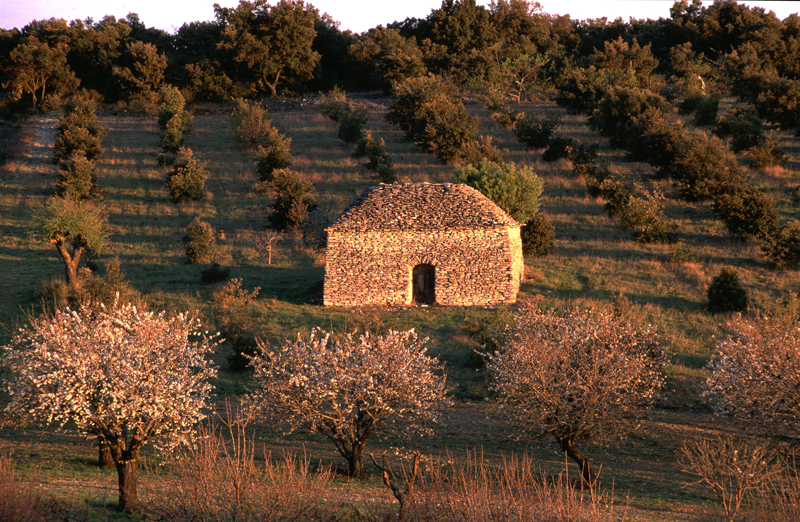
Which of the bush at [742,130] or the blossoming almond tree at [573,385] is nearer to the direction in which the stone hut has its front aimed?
the blossoming almond tree

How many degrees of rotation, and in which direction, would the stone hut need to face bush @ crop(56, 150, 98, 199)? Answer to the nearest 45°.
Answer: approximately 135° to its right

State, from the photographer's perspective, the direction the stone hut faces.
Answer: facing the viewer

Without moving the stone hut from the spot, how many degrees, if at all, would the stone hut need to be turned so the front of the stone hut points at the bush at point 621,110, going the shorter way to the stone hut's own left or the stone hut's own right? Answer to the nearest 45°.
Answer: approximately 135° to the stone hut's own left

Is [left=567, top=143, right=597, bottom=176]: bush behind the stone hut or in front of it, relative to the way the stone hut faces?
behind

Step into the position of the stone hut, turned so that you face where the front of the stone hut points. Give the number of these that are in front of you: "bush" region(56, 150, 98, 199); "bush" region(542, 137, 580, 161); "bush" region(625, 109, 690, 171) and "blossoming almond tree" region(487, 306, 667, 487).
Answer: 1

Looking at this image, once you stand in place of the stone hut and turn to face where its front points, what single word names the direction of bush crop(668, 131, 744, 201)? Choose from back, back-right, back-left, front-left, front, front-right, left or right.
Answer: back-left

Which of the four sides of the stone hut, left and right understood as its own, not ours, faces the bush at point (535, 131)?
back

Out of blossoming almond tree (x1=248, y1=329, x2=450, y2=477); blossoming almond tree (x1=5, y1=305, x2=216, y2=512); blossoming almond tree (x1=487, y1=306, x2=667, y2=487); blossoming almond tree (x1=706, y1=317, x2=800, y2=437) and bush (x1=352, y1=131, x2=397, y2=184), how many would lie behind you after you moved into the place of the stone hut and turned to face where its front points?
1

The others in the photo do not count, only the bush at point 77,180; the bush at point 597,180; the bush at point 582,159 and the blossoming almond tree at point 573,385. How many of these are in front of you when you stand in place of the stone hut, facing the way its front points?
1

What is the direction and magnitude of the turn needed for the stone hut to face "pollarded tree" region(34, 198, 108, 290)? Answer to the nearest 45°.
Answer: approximately 90° to its right

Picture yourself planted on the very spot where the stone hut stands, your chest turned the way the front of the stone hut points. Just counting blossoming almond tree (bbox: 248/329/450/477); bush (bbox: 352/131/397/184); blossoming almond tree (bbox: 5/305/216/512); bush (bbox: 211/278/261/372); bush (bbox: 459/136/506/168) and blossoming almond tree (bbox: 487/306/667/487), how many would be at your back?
2

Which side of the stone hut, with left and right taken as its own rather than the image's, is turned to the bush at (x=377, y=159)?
back
